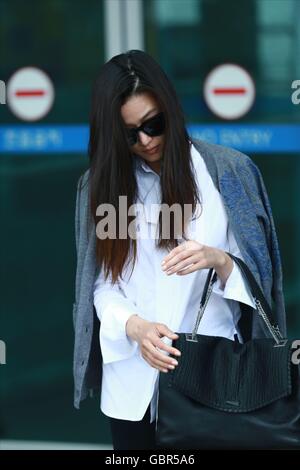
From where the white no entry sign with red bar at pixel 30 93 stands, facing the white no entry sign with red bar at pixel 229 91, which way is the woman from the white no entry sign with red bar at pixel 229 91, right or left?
right

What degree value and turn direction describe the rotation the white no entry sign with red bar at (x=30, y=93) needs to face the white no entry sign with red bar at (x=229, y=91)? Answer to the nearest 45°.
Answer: approximately 90° to its left

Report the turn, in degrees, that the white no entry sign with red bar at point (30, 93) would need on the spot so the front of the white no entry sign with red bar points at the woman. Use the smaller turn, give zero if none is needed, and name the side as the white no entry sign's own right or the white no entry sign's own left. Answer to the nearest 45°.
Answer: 0° — it already faces them

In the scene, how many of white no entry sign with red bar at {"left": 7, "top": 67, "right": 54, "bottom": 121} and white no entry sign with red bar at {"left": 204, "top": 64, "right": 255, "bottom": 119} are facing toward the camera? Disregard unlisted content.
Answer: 2

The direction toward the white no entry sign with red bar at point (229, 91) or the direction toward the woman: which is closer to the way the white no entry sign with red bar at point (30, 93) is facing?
the woman

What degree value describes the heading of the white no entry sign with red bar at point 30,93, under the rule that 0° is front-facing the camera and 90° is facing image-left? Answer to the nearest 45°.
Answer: approximately 0°

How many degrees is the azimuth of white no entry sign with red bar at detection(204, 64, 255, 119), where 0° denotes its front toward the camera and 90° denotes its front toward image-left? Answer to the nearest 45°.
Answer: approximately 0°

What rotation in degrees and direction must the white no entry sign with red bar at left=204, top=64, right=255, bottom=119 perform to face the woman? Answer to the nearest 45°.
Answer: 0° — it already faces them
